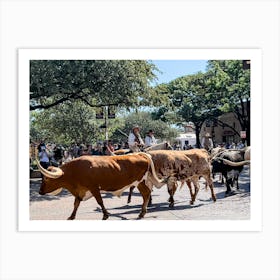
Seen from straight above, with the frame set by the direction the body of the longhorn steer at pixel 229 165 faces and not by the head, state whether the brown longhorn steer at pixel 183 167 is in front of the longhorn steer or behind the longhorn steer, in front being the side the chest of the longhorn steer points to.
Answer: in front

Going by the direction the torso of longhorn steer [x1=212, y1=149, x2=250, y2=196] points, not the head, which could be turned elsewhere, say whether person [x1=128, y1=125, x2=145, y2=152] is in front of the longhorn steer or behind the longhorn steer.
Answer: in front

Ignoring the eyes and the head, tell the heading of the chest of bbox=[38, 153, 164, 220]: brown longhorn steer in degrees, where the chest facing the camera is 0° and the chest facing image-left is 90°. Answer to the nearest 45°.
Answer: approximately 90°

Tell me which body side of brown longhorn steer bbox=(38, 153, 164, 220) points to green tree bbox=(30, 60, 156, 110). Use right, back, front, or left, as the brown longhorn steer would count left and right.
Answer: right

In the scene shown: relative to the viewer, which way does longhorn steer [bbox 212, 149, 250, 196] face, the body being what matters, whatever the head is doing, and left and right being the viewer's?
facing the viewer and to the left of the viewer

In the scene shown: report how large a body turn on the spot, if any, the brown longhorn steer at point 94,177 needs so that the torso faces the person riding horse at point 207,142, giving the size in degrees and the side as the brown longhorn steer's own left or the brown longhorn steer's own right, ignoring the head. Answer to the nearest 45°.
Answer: approximately 135° to the brown longhorn steer's own right

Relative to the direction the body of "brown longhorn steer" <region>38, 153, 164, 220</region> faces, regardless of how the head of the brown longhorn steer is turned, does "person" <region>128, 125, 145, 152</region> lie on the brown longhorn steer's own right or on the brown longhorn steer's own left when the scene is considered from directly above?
on the brown longhorn steer's own right

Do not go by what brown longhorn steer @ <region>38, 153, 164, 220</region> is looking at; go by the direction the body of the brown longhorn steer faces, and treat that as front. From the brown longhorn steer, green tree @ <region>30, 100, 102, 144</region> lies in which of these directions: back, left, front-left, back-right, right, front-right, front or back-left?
right
